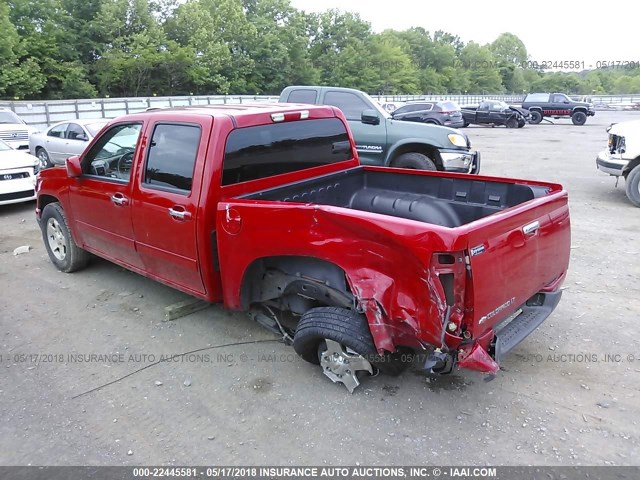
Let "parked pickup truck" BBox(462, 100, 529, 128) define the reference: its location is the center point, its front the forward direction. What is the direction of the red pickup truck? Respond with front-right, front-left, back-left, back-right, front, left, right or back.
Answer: right

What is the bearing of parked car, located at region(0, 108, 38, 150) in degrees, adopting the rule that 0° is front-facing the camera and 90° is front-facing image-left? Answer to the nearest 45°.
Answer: approximately 315°

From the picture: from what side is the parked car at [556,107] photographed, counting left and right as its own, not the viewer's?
right

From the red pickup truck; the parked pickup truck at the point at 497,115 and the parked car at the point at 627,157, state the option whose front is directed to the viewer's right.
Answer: the parked pickup truck at the point at 497,115

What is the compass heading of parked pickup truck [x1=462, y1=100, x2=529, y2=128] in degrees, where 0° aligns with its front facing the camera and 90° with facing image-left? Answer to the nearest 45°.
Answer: approximately 270°

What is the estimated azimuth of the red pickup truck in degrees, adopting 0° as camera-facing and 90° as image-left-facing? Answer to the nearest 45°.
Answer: approximately 135°

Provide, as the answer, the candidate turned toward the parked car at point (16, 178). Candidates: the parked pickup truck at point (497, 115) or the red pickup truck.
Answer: the red pickup truck

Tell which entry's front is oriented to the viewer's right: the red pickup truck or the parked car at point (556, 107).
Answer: the parked car

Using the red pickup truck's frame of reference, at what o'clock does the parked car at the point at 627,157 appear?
The parked car is roughly at 3 o'clock from the red pickup truck.

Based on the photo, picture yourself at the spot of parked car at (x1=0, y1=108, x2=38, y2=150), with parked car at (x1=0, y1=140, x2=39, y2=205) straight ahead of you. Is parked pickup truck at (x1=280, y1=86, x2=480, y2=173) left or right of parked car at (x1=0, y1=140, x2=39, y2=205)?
left

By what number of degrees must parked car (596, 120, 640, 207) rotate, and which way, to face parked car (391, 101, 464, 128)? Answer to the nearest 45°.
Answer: approximately 90° to its right
